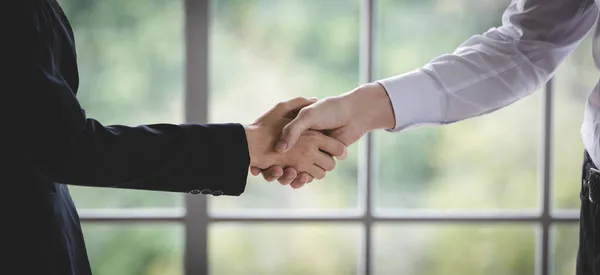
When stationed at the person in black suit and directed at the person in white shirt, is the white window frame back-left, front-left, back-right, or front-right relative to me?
front-left

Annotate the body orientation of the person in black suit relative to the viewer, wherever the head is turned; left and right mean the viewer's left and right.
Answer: facing to the right of the viewer

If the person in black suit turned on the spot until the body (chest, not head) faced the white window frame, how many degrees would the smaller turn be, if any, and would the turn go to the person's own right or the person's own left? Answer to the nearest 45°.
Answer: approximately 45° to the person's own left

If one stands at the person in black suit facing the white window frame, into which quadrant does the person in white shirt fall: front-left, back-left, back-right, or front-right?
front-right

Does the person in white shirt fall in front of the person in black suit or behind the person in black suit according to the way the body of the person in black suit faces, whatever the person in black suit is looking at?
in front
